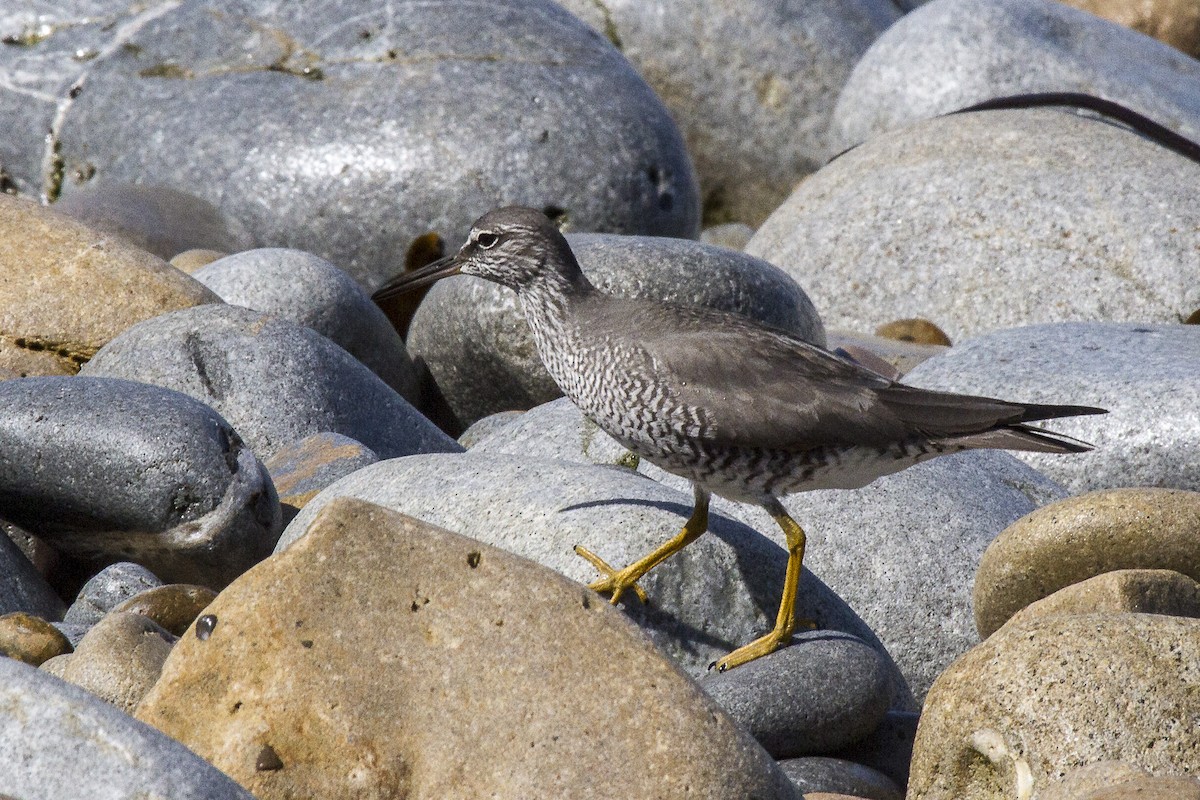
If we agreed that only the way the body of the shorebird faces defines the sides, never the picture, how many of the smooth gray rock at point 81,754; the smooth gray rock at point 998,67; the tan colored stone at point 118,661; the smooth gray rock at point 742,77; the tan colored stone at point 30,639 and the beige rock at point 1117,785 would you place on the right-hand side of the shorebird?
2

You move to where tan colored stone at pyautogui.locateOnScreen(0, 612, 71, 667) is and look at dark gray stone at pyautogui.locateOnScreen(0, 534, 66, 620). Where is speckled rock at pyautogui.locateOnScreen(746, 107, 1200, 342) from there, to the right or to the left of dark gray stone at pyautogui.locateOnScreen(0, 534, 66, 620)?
right

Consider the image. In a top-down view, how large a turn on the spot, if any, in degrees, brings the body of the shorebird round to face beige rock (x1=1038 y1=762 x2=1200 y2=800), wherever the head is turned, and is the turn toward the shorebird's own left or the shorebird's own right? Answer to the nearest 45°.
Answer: approximately 135° to the shorebird's own left

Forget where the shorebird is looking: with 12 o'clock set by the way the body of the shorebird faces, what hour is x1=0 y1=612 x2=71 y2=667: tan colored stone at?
The tan colored stone is roughly at 11 o'clock from the shorebird.

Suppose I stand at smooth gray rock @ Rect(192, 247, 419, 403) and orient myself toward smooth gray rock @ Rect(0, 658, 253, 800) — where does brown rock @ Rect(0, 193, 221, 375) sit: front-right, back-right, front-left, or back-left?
front-right

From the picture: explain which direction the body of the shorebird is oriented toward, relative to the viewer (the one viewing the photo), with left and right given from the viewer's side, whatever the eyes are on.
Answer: facing to the left of the viewer

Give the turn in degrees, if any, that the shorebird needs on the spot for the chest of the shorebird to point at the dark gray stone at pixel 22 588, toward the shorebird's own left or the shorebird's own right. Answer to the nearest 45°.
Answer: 0° — it already faces it

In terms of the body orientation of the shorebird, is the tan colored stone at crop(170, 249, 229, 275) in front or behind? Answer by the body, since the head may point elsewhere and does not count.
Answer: in front

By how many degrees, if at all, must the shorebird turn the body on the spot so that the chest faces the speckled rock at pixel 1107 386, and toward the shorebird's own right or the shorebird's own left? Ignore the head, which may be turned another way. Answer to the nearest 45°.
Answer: approximately 135° to the shorebird's own right

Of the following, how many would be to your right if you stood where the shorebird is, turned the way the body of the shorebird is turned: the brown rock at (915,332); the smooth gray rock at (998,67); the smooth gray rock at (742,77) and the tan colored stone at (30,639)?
3

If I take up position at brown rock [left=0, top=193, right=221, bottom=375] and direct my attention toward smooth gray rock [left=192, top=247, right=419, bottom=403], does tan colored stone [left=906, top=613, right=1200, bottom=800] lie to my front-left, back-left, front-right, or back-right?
front-right

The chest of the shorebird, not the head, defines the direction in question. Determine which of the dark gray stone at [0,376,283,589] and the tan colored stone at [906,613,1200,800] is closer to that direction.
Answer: the dark gray stone

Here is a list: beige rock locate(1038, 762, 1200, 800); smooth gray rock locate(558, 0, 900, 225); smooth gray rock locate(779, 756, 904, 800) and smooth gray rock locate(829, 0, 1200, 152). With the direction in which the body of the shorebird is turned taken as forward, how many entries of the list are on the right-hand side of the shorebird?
2

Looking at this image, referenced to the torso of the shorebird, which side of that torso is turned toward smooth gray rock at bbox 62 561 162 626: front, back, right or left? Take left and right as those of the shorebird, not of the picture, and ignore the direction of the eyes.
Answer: front

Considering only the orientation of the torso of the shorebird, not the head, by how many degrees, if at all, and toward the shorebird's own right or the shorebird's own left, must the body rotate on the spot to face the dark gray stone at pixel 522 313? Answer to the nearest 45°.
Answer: approximately 45° to the shorebird's own right

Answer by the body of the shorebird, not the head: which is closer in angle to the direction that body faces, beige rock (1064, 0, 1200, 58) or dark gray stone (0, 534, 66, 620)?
the dark gray stone

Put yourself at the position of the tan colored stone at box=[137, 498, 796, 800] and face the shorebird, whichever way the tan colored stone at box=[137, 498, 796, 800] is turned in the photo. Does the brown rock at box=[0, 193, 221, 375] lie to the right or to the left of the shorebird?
left
